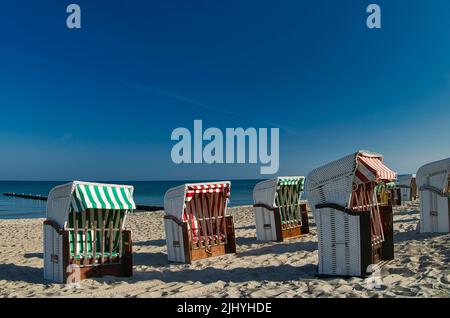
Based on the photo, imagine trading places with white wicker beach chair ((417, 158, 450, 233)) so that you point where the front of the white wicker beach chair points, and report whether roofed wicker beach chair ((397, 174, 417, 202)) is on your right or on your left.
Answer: on your left

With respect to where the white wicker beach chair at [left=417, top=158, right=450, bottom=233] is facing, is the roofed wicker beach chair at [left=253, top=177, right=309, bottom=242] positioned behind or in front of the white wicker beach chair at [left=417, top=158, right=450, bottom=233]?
behind

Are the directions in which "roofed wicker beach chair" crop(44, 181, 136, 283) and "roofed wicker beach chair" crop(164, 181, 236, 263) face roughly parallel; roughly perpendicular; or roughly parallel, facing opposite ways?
roughly parallel

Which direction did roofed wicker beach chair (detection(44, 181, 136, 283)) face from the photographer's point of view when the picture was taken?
facing the viewer and to the right of the viewer

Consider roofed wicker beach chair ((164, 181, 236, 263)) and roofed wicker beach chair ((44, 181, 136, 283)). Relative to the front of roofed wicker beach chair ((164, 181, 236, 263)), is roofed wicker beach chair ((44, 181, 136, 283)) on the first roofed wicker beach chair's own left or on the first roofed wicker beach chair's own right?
on the first roofed wicker beach chair's own right

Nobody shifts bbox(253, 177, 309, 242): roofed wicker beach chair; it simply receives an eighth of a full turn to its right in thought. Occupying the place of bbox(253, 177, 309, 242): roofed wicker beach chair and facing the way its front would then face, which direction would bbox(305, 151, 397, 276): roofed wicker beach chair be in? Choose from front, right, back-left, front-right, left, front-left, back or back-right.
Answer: front

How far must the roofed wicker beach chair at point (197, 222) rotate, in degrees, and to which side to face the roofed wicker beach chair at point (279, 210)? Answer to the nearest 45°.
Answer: approximately 90° to its left

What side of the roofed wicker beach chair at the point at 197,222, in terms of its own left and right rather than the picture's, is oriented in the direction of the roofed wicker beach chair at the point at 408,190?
left

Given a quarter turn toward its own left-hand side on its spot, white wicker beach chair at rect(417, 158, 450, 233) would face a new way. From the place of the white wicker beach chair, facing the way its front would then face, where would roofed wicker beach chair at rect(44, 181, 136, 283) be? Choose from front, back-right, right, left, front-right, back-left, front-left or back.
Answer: back-left

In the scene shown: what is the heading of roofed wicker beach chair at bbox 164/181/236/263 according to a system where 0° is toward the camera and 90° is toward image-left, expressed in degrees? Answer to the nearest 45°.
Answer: approximately 315°

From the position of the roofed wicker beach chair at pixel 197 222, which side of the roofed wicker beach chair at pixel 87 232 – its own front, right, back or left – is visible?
left

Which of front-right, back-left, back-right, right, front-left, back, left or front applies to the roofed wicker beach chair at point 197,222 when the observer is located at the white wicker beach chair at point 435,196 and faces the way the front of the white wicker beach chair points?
back-right

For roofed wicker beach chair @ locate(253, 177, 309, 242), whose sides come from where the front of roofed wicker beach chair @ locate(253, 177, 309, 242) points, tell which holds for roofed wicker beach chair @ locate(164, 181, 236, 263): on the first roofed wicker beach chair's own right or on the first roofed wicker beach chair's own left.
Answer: on the first roofed wicker beach chair's own right

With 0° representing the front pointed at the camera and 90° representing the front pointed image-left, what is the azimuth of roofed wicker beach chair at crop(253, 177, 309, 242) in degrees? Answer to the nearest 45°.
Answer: approximately 315°

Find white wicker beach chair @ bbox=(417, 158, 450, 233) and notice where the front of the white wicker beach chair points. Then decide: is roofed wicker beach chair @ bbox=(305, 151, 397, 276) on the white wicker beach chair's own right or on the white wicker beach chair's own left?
on the white wicker beach chair's own right

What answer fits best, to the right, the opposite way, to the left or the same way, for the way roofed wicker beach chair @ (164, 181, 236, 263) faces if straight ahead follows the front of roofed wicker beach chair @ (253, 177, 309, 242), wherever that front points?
the same way

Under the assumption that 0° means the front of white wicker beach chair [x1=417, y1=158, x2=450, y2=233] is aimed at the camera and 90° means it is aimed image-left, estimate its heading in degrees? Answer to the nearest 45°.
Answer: approximately 270°
